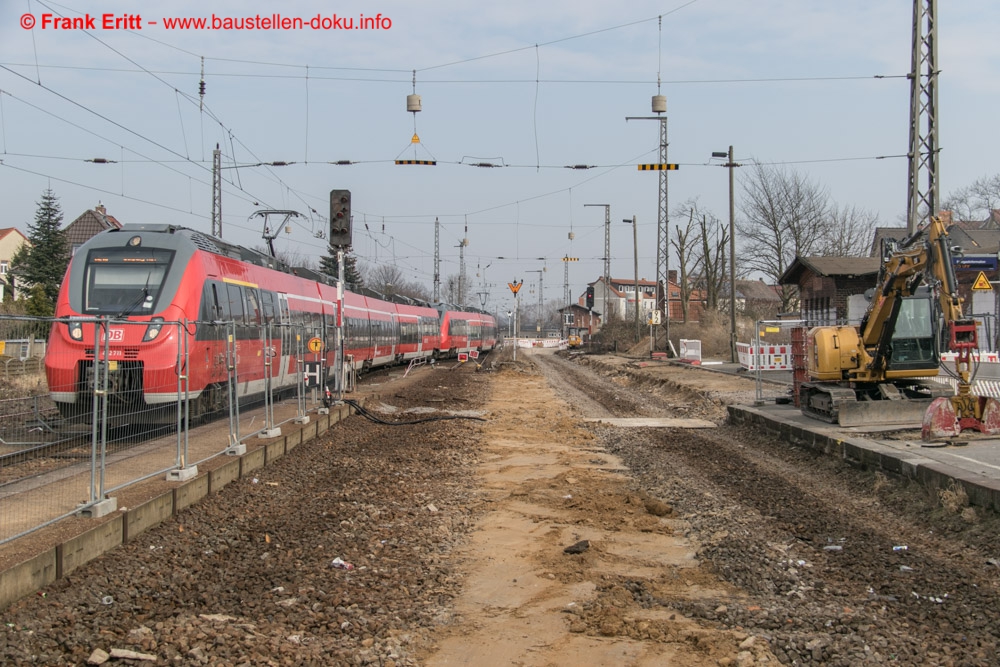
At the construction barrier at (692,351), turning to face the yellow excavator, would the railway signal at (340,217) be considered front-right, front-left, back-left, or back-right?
front-right

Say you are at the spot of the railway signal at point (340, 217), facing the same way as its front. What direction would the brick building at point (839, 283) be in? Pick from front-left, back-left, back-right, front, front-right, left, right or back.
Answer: back-left

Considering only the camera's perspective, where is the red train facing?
facing the viewer and to the left of the viewer

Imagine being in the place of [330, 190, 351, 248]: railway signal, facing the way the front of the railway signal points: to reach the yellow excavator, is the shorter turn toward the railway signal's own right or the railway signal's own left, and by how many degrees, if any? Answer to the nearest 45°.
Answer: approximately 90° to the railway signal's own left

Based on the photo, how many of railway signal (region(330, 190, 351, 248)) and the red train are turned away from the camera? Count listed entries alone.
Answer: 0

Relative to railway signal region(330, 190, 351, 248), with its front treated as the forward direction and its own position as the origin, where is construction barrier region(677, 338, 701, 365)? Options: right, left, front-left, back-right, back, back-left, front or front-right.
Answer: back-left

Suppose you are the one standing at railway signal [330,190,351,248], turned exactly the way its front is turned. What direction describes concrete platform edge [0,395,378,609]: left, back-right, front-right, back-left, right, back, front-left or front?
front

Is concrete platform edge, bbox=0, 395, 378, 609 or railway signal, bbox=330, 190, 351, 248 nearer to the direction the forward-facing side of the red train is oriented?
the concrete platform edge

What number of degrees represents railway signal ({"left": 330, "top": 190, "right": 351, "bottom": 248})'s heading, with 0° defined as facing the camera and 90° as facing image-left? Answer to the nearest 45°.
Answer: approximately 0°

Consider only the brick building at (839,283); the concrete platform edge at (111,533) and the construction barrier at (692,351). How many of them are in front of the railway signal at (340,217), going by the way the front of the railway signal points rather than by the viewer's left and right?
1

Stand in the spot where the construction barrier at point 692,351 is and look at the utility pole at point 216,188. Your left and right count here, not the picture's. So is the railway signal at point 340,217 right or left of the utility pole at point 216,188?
left
